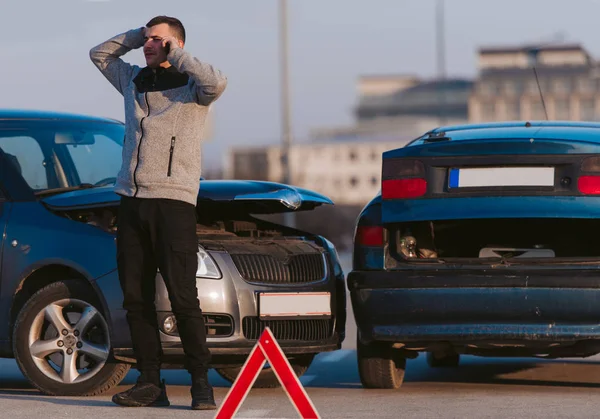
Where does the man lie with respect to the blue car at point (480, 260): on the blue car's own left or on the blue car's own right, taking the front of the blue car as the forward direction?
on the blue car's own left

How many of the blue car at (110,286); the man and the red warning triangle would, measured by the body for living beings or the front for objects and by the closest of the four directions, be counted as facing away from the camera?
0

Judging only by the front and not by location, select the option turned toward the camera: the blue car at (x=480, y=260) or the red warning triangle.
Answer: the red warning triangle

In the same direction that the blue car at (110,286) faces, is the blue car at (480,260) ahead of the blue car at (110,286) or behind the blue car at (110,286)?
ahead

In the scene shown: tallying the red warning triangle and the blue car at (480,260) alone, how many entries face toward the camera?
1

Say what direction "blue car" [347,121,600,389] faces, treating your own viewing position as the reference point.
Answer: facing away from the viewer

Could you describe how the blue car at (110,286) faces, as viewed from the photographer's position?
facing the viewer and to the right of the viewer

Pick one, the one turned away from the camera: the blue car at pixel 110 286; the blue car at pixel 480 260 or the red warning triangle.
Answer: the blue car at pixel 480 260

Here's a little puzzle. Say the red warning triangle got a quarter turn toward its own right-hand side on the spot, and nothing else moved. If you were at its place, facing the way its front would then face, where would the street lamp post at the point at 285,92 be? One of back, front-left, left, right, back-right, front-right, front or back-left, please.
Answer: right

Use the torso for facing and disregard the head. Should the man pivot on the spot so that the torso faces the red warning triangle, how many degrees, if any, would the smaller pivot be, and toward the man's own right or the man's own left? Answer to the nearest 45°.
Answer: approximately 45° to the man's own left

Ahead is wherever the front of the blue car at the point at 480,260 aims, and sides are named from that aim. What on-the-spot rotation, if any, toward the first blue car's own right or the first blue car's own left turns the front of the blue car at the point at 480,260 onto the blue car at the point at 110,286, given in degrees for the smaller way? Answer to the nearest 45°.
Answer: approximately 90° to the first blue car's own left

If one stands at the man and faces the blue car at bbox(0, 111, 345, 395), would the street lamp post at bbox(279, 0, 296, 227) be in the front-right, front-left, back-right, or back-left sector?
front-right

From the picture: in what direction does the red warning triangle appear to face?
toward the camera
